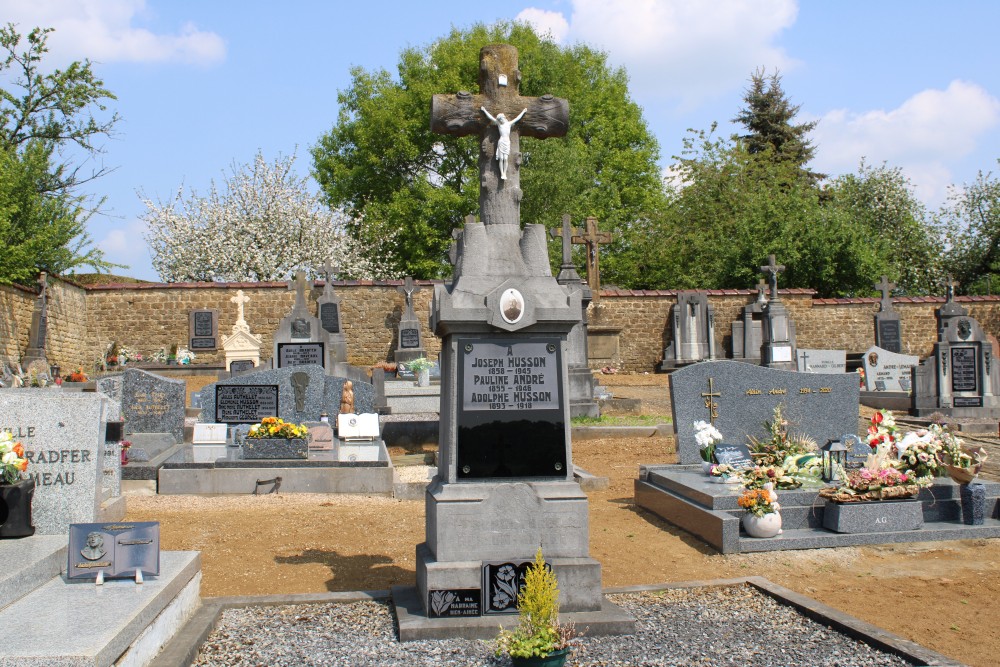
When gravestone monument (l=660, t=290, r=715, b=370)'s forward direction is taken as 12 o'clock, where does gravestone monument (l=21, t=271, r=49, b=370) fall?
gravestone monument (l=21, t=271, r=49, b=370) is roughly at 2 o'clock from gravestone monument (l=660, t=290, r=715, b=370).

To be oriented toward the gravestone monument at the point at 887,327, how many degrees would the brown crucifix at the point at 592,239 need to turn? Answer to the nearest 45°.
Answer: approximately 135° to its left

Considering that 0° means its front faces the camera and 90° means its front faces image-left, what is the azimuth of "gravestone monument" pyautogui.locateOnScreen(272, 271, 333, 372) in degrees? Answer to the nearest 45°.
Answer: approximately 0°

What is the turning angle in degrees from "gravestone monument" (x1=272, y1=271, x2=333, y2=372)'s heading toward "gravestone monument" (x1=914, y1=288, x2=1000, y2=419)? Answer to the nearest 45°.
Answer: approximately 90° to its left

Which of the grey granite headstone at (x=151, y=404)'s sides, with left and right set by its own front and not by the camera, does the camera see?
front

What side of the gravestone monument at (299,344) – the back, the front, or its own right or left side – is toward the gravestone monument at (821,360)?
left

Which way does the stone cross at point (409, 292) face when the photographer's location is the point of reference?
facing the viewer

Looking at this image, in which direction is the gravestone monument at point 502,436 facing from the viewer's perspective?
toward the camera

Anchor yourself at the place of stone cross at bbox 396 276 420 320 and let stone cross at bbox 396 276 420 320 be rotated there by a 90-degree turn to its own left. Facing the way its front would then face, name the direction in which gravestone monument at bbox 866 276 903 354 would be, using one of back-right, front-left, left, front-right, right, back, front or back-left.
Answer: front

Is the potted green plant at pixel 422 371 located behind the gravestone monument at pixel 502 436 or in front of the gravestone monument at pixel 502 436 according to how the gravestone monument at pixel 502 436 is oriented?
behind

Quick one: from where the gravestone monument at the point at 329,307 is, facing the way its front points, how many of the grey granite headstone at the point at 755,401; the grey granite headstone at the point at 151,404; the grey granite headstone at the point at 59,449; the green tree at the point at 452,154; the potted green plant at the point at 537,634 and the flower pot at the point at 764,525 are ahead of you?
5

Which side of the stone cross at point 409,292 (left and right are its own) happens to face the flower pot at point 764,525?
front

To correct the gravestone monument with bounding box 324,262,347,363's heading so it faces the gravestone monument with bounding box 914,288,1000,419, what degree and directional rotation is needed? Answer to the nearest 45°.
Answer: approximately 45° to its left

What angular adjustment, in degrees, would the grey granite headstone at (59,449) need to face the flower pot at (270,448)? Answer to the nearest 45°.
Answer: approximately 135° to its left

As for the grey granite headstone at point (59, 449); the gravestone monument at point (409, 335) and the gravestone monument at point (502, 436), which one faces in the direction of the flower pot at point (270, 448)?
the gravestone monument at point (409, 335)

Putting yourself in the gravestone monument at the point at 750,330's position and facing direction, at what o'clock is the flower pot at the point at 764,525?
The flower pot is roughly at 12 o'clock from the gravestone monument.

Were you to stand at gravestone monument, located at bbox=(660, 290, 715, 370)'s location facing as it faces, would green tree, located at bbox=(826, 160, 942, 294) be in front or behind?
behind
